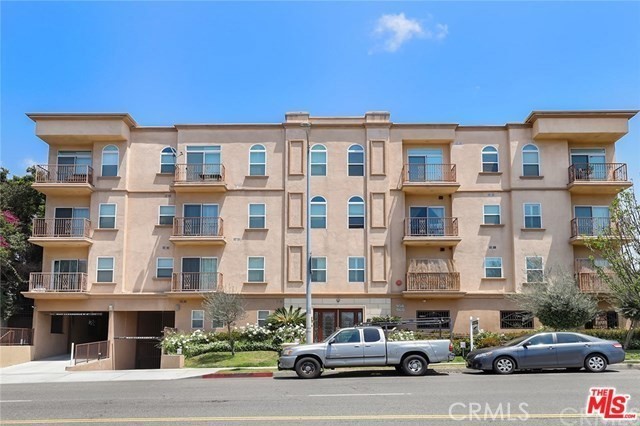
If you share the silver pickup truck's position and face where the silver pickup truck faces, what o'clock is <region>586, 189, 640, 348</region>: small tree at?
The small tree is roughly at 5 o'clock from the silver pickup truck.

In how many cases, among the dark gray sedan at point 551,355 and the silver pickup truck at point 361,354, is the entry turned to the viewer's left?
2

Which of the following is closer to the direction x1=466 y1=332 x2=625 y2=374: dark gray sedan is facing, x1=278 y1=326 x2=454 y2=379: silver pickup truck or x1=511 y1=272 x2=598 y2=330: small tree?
the silver pickup truck

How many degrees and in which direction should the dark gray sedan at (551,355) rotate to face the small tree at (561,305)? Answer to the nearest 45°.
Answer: approximately 90° to its right

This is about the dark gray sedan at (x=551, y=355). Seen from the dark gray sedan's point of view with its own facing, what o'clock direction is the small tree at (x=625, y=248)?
The small tree is roughly at 4 o'clock from the dark gray sedan.

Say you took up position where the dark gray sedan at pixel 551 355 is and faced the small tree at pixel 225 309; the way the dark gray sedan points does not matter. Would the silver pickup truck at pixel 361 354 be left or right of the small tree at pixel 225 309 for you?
left

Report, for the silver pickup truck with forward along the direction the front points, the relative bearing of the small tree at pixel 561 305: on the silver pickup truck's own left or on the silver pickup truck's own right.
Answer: on the silver pickup truck's own right

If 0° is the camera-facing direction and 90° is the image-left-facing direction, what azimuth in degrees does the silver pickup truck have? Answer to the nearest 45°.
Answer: approximately 90°

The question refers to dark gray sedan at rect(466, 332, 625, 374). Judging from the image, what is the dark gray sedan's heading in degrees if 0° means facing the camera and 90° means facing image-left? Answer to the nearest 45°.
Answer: approximately 90°

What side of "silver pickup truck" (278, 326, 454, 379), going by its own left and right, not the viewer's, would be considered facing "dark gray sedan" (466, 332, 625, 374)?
back
